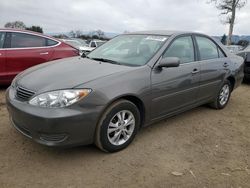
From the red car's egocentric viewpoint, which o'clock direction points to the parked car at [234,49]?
The parked car is roughly at 5 o'clock from the red car.

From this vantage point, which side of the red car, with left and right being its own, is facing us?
left

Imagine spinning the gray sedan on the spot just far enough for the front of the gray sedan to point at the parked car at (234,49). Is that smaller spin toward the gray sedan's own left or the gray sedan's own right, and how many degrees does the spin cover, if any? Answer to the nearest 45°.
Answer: approximately 180°

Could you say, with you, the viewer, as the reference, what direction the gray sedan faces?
facing the viewer and to the left of the viewer

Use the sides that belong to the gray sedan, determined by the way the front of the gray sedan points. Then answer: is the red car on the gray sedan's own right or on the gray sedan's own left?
on the gray sedan's own right

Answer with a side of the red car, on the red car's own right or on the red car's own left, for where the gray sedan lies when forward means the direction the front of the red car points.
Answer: on the red car's own left
